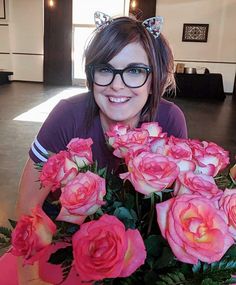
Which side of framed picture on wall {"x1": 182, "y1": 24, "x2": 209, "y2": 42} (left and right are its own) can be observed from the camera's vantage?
front

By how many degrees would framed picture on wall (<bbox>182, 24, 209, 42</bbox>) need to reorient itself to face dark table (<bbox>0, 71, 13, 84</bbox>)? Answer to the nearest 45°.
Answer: approximately 90° to its right

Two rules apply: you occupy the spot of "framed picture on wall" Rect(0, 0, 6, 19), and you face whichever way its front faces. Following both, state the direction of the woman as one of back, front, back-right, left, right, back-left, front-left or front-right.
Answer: front

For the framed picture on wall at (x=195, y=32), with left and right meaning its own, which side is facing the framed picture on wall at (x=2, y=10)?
right

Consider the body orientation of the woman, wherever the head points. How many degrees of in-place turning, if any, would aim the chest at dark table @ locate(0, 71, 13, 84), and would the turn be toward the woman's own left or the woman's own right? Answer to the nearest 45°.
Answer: approximately 180°

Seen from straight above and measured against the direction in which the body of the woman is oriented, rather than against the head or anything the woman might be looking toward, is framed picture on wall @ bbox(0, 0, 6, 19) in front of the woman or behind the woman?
behind

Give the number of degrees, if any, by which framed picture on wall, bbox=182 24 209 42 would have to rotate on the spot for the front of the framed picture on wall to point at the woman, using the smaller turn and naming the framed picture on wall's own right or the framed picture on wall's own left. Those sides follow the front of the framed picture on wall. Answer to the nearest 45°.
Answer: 0° — it already faces them

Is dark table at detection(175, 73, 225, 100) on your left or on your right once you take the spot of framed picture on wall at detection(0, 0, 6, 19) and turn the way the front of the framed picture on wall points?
on your left

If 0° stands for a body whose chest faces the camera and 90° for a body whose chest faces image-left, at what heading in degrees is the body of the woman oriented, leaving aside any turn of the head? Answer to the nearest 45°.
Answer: approximately 0°

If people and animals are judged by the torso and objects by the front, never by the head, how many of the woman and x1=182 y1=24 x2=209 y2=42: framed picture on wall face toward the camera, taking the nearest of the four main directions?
2

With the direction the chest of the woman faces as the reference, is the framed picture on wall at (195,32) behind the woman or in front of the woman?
behind
